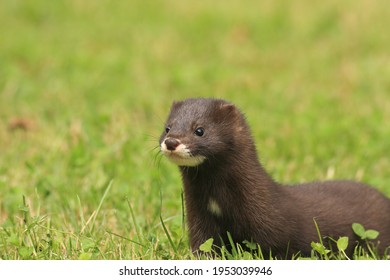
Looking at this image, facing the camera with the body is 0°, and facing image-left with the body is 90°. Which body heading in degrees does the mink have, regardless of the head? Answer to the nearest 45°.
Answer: approximately 45°
